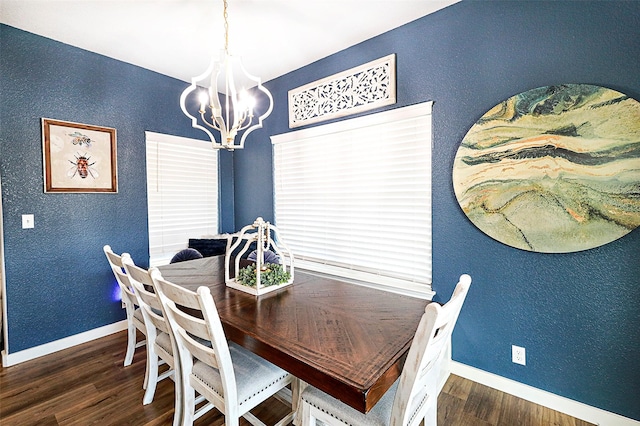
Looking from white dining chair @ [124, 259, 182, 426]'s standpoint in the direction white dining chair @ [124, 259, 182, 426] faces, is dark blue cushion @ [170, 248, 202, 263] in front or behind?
in front

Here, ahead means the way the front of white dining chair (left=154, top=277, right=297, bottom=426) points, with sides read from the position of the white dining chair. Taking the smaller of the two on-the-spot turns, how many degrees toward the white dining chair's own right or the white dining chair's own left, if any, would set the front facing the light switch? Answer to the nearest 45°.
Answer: approximately 90° to the white dining chair's own left

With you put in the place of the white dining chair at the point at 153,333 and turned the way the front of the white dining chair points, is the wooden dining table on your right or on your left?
on your right

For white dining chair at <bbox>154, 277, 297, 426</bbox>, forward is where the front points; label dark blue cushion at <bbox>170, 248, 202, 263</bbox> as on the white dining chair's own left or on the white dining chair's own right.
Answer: on the white dining chair's own left

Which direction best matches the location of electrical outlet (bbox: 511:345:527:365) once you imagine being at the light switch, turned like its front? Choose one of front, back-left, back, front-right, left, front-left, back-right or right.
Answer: front-left

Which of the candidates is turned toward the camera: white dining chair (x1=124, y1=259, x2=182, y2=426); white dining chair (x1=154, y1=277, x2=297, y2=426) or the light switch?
the light switch

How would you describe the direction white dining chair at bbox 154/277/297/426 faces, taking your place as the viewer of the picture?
facing away from the viewer and to the right of the viewer

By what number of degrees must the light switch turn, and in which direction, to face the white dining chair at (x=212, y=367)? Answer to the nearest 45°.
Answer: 0° — it already faces it

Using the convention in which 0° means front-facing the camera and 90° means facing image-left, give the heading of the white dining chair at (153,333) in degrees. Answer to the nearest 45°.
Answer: approximately 225°

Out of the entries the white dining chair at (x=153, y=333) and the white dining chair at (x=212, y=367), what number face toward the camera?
0
